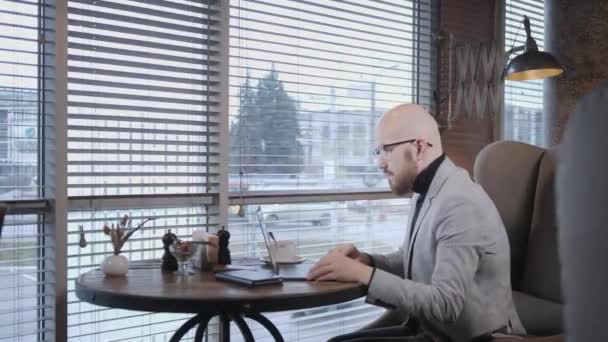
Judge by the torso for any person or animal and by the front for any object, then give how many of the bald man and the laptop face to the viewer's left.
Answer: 1

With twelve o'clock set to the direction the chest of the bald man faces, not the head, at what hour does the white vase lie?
The white vase is roughly at 12 o'clock from the bald man.

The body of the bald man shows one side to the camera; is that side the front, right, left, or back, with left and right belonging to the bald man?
left

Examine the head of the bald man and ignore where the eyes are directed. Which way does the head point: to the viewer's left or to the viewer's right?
to the viewer's left

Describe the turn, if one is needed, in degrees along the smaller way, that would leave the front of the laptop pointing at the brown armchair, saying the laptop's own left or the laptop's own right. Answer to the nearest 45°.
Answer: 0° — it already faces it

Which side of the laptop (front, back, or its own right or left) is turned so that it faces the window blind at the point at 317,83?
left

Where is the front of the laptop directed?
to the viewer's right

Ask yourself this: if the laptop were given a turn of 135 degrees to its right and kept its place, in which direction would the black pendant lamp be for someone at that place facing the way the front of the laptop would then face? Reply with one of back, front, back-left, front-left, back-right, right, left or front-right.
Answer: back

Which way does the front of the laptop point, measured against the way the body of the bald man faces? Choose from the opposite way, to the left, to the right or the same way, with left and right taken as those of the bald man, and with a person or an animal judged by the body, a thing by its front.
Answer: the opposite way

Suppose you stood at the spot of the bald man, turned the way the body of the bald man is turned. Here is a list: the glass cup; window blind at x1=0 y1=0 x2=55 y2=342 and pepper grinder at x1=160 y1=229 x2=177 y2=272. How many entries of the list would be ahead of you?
3

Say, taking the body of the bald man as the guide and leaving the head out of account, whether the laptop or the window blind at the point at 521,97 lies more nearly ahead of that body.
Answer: the laptop
